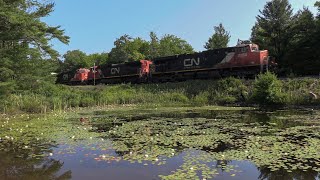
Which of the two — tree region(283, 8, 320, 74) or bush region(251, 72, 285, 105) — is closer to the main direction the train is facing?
the bush

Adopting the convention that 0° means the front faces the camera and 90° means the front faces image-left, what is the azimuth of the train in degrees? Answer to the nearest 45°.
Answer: approximately 315°

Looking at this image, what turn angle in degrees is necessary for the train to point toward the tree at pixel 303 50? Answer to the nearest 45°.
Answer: approximately 45° to its left
